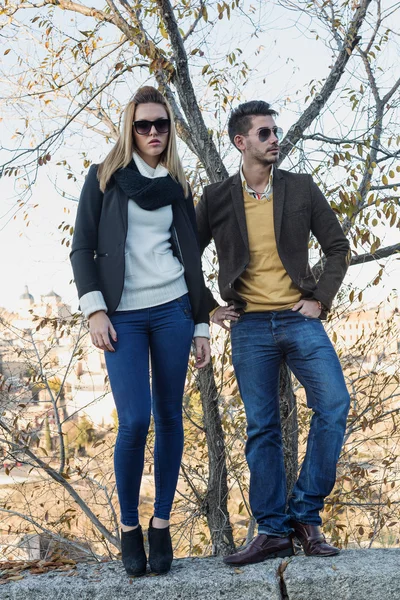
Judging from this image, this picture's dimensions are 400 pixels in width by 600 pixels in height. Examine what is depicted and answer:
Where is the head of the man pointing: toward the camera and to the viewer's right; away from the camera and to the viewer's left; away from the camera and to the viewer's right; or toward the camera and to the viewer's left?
toward the camera and to the viewer's right

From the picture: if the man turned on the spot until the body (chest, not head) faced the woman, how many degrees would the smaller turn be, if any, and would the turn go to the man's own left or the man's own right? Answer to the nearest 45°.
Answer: approximately 45° to the man's own right

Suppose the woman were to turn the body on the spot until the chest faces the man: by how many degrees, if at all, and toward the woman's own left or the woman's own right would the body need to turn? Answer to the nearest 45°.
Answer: approximately 135° to the woman's own left

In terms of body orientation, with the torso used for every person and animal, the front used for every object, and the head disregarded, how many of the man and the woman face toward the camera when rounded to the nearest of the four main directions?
2

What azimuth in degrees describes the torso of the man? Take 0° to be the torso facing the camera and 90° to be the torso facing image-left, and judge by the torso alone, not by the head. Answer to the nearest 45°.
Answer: approximately 0°

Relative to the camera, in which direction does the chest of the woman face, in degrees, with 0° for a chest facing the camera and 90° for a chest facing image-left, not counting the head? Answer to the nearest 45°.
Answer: approximately 0°
